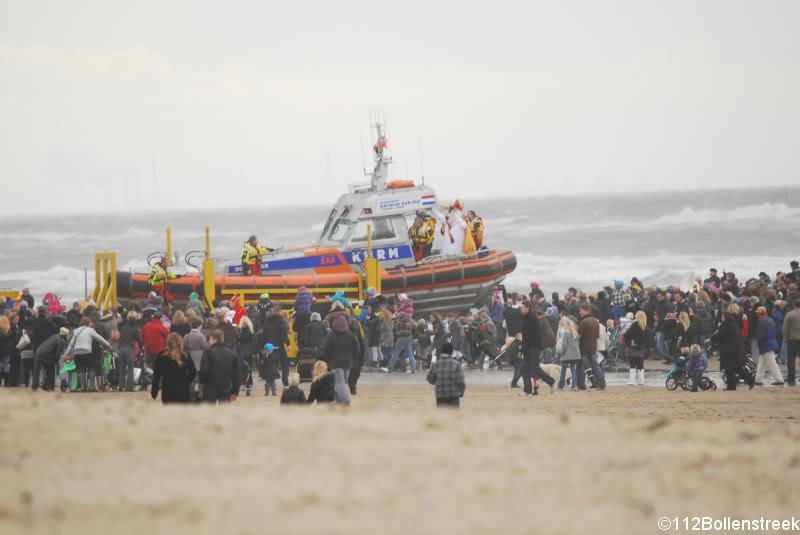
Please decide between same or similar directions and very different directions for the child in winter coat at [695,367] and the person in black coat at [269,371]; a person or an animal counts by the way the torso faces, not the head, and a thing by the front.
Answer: same or similar directions

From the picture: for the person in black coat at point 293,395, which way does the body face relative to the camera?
away from the camera

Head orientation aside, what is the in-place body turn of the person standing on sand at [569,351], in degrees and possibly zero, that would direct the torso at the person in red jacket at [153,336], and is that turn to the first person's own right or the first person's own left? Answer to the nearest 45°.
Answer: approximately 90° to the first person's own left

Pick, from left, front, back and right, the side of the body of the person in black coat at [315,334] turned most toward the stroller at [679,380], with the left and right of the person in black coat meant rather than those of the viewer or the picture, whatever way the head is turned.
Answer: right

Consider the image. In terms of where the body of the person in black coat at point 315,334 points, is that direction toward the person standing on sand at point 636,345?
no

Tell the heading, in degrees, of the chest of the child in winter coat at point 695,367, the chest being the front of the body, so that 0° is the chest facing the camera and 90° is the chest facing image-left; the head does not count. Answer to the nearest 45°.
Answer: approximately 180°

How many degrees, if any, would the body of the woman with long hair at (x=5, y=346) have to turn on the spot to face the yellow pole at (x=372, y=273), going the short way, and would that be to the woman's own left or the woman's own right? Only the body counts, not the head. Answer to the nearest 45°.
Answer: approximately 45° to the woman's own right

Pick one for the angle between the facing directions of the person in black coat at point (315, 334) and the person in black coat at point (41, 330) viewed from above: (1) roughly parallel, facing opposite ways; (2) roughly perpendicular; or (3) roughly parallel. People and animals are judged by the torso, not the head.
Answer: roughly parallel

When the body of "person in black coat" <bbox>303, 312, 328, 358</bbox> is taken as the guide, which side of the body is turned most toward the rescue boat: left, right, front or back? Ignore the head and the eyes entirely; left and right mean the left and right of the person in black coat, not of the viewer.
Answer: front

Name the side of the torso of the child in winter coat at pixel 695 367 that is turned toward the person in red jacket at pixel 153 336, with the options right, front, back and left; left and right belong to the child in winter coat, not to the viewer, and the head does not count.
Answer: left

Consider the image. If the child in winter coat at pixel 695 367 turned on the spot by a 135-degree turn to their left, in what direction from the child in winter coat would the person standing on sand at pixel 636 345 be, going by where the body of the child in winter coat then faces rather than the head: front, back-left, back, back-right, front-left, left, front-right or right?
right

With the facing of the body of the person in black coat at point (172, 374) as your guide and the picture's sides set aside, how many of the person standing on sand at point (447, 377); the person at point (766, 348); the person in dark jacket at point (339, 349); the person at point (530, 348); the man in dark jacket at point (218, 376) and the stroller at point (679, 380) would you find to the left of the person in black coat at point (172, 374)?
0

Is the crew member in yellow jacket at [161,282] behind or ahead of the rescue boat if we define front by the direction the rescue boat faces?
behind

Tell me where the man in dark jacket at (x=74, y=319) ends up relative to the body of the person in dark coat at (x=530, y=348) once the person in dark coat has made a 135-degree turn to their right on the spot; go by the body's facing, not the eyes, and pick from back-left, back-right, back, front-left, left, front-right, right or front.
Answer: back-left

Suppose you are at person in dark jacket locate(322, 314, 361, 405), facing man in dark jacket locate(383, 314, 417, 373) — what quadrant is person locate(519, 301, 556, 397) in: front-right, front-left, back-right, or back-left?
front-right

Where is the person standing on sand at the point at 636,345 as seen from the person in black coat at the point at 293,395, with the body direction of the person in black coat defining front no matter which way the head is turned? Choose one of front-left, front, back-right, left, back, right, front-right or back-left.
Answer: front-right

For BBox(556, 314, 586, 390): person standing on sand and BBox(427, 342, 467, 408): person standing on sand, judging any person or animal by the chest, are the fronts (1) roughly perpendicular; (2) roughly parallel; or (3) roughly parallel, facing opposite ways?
roughly parallel

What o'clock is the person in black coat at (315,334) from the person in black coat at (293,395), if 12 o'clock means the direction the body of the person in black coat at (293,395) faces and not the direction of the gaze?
the person in black coat at (315,334) is roughly at 12 o'clock from the person in black coat at (293,395).

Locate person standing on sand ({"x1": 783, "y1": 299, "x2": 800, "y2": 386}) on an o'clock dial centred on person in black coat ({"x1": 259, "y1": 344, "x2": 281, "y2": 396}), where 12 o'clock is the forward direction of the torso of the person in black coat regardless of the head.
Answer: The person standing on sand is roughly at 3 o'clock from the person in black coat.

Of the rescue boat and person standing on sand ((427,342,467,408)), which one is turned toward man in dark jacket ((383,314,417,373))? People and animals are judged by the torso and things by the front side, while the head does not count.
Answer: the person standing on sand

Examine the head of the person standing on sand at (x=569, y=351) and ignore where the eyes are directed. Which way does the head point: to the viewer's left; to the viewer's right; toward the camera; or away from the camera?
away from the camera
